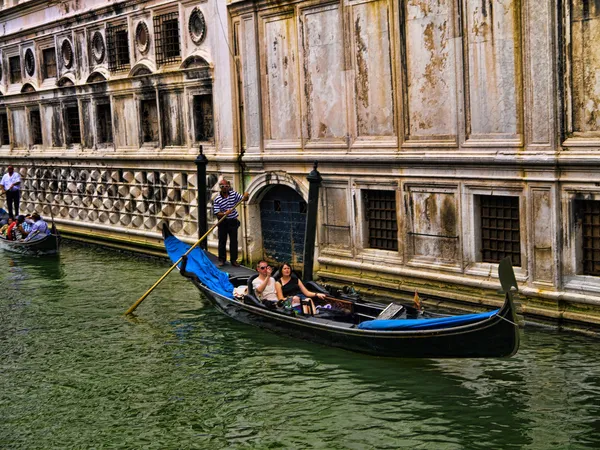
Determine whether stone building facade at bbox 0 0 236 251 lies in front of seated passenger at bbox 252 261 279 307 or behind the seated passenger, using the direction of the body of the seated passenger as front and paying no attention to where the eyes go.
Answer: behind

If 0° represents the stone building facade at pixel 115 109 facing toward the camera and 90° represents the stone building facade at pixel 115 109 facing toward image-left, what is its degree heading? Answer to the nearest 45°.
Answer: approximately 45°

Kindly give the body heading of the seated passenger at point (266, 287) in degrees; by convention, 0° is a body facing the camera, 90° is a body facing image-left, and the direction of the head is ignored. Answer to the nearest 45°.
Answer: approximately 315°
